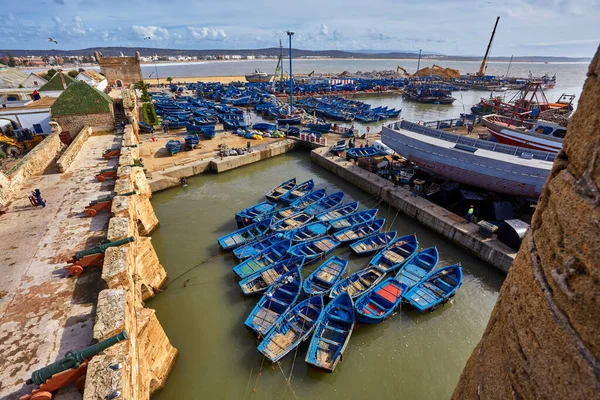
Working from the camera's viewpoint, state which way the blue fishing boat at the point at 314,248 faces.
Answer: facing away from the viewer and to the right of the viewer

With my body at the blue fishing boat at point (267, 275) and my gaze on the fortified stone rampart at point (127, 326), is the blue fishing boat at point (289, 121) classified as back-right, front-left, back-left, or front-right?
back-right

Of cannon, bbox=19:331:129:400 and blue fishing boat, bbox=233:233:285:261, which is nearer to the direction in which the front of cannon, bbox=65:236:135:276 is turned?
the blue fishing boat
